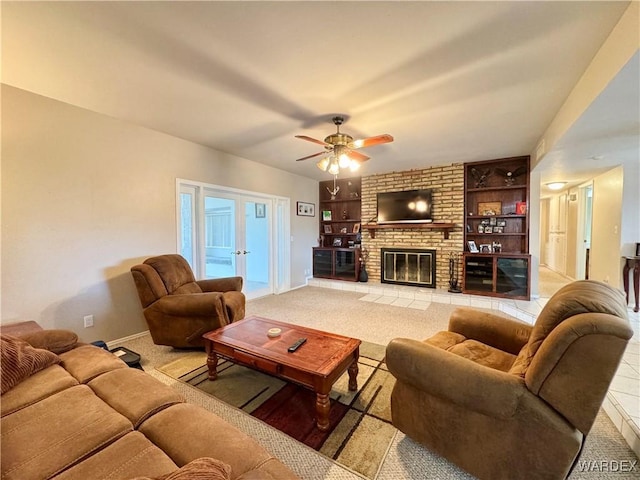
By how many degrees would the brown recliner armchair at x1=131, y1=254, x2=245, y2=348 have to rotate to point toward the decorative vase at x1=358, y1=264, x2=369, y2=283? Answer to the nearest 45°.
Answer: approximately 90° to its left

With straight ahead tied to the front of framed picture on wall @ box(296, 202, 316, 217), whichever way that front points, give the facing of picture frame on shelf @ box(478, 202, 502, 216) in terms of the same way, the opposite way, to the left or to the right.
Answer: to the right

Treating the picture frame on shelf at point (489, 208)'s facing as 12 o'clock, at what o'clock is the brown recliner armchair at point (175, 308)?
The brown recliner armchair is roughly at 1 o'clock from the picture frame on shelf.

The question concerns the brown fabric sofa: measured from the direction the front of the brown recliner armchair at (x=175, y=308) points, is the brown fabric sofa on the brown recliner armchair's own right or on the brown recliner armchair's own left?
on the brown recliner armchair's own right

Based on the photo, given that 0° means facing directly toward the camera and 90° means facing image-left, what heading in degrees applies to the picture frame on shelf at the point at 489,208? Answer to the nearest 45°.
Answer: approximately 0°

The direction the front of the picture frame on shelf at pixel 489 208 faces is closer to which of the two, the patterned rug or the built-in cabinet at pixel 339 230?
the patterned rug

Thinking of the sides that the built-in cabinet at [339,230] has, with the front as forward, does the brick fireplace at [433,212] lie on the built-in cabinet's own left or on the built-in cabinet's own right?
on the built-in cabinet's own left

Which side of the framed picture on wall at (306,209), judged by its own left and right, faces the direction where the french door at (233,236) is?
right

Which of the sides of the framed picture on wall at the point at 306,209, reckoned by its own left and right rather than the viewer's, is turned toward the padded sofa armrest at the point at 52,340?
right
